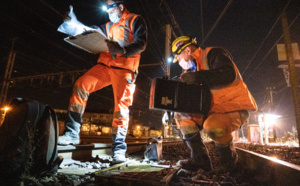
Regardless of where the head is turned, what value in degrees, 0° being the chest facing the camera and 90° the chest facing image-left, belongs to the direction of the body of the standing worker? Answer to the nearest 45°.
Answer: approximately 45°

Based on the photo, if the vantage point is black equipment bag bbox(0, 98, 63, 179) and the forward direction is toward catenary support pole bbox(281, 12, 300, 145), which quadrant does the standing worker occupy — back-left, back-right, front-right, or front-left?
front-left

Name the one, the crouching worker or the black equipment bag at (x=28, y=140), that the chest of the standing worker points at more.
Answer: the black equipment bag

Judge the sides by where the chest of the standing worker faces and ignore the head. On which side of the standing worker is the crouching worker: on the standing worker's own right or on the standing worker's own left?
on the standing worker's own left

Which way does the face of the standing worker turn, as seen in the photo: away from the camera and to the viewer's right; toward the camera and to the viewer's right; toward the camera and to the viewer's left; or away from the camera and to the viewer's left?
toward the camera and to the viewer's left

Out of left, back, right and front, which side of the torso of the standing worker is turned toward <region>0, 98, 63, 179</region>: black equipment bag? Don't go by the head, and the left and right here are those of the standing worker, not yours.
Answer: front

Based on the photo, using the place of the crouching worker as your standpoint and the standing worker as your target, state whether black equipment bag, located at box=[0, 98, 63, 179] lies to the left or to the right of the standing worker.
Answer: left

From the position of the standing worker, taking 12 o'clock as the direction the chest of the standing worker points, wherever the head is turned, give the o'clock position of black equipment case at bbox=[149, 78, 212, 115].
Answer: The black equipment case is roughly at 9 o'clock from the standing worker.

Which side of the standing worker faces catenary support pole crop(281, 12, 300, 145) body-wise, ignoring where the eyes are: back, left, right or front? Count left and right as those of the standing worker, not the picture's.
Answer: back
